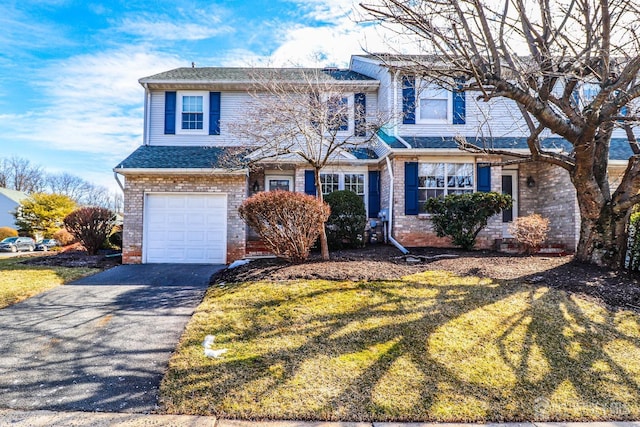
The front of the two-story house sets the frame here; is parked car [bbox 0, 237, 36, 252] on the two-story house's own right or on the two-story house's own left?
on the two-story house's own right

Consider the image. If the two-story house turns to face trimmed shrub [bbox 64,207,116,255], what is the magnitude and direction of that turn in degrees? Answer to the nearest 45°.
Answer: approximately 90° to its right

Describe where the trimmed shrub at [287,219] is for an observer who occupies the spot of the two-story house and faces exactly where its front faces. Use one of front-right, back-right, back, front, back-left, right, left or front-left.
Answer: front

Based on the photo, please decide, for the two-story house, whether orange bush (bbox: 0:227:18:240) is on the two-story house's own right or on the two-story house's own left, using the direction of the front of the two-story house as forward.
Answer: on the two-story house's own right

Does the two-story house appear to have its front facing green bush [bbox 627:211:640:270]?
no

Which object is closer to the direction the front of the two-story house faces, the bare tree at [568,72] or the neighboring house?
the bare tree

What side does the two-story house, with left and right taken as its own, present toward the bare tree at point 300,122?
front

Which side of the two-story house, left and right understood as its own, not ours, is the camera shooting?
front

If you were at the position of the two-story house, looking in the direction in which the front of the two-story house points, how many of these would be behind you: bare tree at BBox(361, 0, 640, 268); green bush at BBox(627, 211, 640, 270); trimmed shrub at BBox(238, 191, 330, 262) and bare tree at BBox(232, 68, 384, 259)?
0

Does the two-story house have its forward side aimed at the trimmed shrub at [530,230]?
no

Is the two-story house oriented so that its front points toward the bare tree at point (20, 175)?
no
